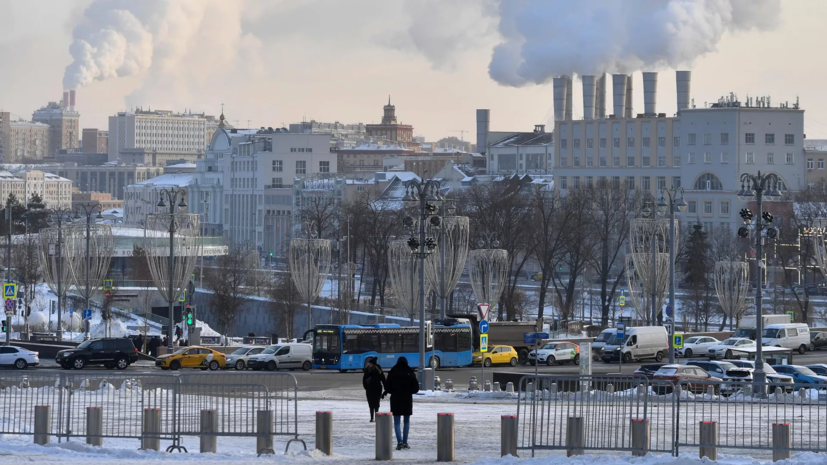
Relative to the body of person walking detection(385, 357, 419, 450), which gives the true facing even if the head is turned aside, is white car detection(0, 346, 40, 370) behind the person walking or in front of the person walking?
in front

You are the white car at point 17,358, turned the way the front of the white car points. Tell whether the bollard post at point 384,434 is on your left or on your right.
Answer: on your left

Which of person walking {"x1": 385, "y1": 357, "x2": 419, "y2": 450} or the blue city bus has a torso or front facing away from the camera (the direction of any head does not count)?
the person walking

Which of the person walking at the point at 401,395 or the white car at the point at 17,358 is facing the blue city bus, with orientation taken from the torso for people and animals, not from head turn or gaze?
the person walking

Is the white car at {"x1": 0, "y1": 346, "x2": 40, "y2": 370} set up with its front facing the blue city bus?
no

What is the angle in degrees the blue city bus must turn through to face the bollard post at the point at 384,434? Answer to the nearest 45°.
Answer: approximately 45° to its left

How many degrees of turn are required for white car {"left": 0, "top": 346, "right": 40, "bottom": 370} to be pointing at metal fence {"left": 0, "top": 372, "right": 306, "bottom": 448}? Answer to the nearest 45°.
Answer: approximately 90° to its left

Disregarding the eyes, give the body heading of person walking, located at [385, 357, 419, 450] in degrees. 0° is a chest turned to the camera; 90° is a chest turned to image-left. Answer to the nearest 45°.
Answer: approximately 180°

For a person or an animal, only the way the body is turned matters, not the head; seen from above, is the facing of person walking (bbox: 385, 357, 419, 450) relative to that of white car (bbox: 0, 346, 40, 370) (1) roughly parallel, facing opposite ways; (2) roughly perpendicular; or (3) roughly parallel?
roughly perpendicular

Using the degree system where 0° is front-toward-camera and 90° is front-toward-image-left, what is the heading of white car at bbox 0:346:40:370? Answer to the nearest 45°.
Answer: approximately 90°

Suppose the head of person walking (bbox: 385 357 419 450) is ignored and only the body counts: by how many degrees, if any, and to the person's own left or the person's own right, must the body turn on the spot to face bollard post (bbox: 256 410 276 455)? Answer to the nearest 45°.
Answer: approximately 90° to the person's own left

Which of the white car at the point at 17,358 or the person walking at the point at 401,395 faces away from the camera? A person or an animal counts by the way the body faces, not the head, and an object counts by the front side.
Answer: the person walking

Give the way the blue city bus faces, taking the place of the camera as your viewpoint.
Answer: facing the viewer and to the left of the viewer

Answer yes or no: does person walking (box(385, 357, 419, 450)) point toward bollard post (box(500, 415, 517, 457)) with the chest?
no

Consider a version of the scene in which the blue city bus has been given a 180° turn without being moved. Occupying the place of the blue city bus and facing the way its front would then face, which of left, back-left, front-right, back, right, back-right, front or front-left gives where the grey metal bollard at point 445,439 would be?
back-right

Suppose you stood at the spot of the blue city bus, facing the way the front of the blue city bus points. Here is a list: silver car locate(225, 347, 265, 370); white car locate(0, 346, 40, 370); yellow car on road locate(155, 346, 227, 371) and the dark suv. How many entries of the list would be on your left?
0
